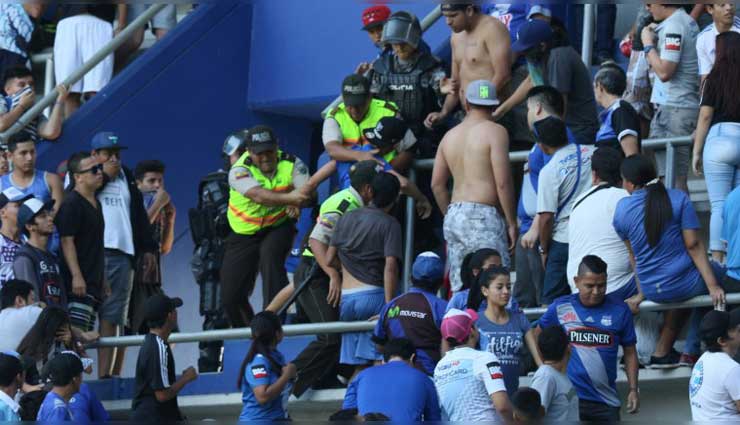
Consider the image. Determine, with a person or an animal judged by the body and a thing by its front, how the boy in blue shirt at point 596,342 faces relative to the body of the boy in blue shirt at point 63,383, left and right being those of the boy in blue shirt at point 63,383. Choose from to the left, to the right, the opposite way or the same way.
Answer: the opposite way

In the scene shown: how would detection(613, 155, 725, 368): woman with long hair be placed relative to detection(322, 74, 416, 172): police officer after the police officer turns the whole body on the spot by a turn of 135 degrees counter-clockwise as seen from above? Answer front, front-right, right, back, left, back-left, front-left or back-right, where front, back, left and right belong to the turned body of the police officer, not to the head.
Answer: right

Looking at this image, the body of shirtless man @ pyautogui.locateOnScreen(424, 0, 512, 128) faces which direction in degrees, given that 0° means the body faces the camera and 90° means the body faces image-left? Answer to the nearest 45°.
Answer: approximately 45°

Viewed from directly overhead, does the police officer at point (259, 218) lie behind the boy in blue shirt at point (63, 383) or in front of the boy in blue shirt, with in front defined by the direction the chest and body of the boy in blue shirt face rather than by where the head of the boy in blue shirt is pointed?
in front

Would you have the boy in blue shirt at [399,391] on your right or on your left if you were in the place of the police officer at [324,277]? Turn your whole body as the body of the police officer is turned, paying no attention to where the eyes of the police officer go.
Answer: on your right

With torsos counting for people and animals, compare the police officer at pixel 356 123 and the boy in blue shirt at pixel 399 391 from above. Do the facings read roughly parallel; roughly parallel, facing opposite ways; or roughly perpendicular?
roughly parallel, facing opposite ways

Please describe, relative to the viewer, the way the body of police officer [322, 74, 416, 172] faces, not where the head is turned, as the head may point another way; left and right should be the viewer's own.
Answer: facing the viewer

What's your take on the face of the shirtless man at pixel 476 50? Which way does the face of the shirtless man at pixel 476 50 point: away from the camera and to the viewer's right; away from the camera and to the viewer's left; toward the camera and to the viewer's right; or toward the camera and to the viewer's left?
toward the camera and to the viewer's left

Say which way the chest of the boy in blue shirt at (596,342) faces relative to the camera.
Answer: toward the camera

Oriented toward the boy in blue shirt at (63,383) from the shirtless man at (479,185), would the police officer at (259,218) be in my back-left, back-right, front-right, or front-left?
front-right

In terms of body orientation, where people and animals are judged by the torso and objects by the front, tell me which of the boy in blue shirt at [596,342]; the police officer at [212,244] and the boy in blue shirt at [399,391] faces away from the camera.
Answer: the boy in blue shirt at [399,391]

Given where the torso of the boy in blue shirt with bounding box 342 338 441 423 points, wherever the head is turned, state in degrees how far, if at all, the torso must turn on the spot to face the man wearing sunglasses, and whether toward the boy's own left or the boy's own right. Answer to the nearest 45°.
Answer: approximately 45° to the boy's own left

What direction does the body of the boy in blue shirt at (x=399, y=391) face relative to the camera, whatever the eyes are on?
away from the camera

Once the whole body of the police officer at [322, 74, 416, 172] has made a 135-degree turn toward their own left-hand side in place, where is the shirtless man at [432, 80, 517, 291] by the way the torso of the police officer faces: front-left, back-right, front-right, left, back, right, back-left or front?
right
